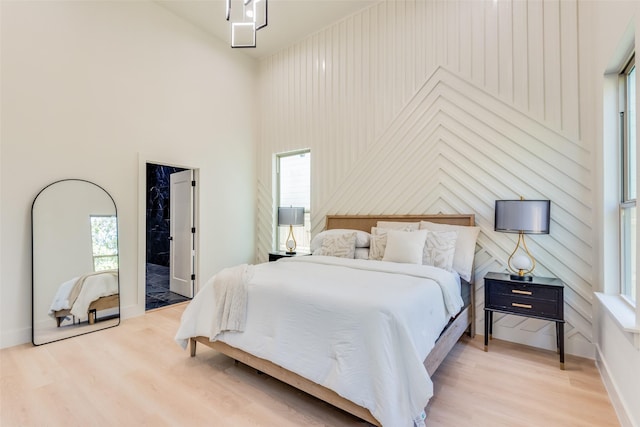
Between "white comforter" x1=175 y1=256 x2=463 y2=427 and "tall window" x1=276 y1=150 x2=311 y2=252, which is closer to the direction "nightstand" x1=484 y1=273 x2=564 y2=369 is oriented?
the white comforter

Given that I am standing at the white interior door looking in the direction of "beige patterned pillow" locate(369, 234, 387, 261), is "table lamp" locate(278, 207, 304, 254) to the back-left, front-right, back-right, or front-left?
front-left

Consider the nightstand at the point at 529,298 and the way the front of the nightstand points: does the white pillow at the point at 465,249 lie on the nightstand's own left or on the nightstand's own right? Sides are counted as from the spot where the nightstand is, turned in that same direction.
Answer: on the nightstand's own right

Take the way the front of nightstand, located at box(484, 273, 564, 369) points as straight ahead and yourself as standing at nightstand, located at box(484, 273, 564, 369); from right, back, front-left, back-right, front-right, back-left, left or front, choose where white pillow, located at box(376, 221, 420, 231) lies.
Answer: front-right

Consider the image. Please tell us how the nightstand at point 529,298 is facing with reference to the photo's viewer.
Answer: facing the viewer and to the left of the viewer

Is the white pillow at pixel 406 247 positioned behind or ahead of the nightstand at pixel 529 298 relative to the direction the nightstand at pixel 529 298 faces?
ahead

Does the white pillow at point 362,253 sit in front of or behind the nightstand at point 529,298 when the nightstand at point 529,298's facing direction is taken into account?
in front

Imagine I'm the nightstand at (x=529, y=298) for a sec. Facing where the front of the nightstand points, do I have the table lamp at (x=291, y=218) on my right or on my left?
on my right

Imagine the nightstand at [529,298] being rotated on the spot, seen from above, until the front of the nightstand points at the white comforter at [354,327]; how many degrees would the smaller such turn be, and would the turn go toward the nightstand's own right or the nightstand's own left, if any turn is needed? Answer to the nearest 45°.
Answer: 0° — it already faces it

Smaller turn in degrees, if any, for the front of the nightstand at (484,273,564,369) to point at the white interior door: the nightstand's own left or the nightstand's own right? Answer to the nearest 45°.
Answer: approximately 45° to the nightstand's own right

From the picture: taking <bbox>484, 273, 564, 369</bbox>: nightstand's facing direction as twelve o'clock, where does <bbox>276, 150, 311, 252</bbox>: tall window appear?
The tall window is roughly at 2 o'clock from the nightstand.
